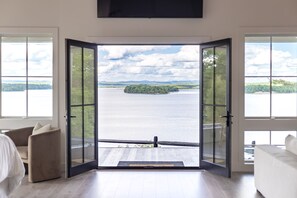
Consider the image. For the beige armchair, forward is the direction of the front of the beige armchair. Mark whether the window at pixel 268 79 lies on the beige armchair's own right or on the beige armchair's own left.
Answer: on the beige armchair's own left
